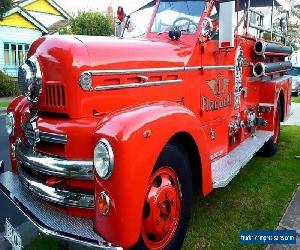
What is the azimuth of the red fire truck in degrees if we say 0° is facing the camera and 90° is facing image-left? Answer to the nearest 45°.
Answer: approximately 45°

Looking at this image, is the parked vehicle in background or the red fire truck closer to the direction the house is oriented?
the red fire truck

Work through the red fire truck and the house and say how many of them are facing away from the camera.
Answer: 0

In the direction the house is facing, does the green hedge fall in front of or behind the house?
in front

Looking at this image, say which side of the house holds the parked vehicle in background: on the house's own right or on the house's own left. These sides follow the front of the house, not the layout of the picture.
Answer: on the house's own left

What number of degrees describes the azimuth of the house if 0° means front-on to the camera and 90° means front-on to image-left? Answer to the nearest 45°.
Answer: approximately 0°

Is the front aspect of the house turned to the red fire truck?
yes

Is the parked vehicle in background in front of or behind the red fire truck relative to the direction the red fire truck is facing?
behind

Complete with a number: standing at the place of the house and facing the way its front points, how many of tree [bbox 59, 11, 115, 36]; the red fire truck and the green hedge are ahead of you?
2

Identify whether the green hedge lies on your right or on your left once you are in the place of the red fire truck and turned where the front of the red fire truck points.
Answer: on your right
